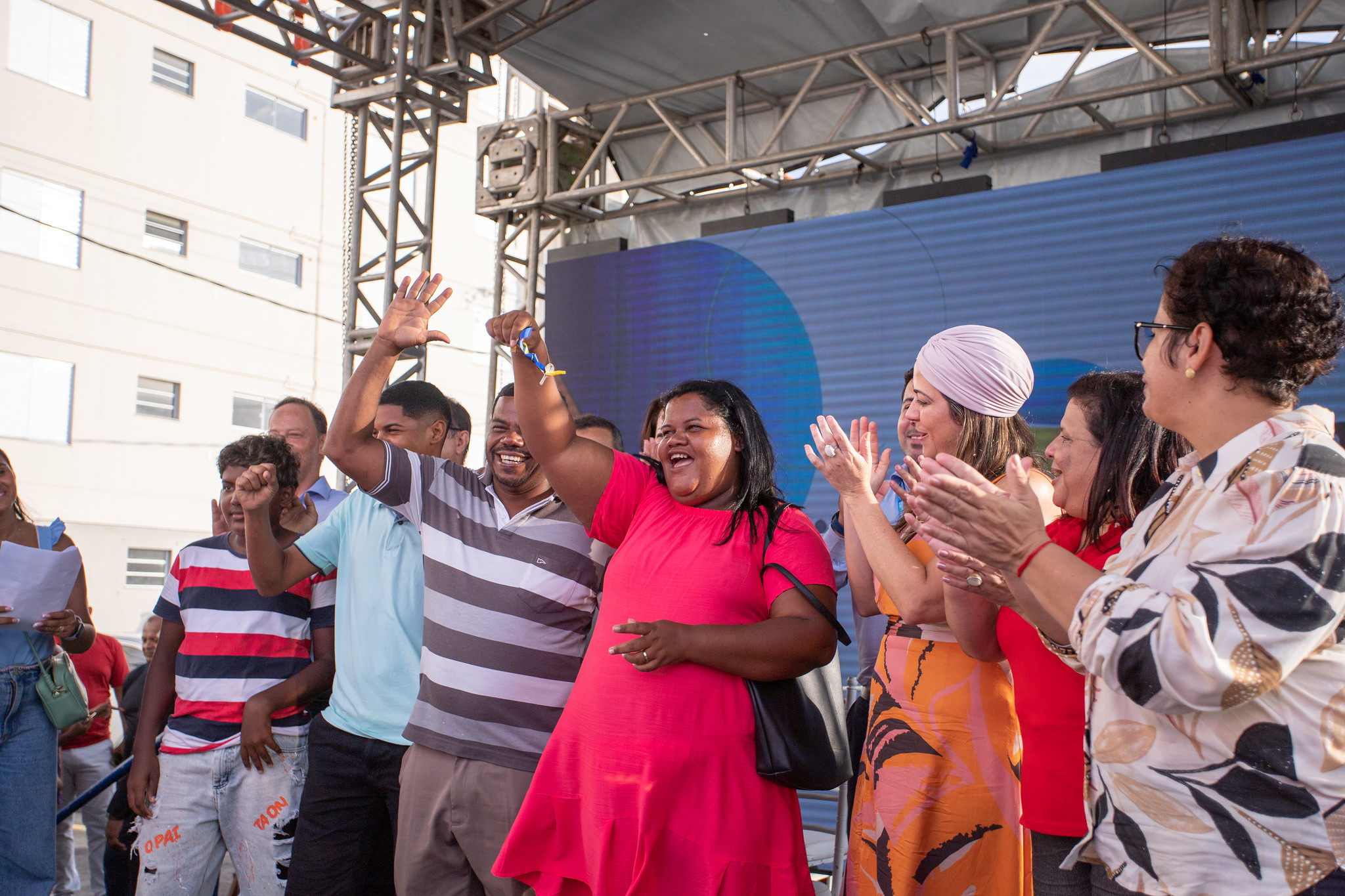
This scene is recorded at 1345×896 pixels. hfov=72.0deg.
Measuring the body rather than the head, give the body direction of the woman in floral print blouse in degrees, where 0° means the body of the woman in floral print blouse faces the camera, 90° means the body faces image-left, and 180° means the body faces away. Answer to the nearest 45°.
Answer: approximately 90°

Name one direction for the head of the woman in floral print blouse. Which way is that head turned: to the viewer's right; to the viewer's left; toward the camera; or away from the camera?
to the viewer's left

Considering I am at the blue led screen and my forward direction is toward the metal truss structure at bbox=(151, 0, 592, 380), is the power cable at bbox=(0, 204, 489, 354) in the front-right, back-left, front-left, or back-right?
front-right

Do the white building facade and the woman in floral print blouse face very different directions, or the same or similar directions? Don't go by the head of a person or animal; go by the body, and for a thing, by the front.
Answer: very different directions

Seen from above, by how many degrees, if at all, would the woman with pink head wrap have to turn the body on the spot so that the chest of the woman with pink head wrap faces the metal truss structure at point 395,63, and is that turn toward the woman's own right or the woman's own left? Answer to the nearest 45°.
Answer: approximately 45° to the woman's own right

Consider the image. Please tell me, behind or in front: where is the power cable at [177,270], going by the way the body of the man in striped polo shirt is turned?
behind

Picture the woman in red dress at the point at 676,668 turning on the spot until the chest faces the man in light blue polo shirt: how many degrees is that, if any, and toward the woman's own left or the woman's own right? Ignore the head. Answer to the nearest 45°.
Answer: approximately 90° to the woman's own right

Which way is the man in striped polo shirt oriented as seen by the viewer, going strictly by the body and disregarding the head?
toward the camera

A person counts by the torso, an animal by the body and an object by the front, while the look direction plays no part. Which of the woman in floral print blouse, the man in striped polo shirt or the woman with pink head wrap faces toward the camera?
the man in striped polo shirt

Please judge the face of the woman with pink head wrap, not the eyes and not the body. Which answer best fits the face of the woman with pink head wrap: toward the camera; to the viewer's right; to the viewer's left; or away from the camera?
to the viewer's left

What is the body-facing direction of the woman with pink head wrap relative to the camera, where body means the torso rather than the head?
to the viewer's left

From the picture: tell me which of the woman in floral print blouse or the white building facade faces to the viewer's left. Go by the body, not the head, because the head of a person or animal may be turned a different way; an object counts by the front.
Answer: the woman in floral print blouse
